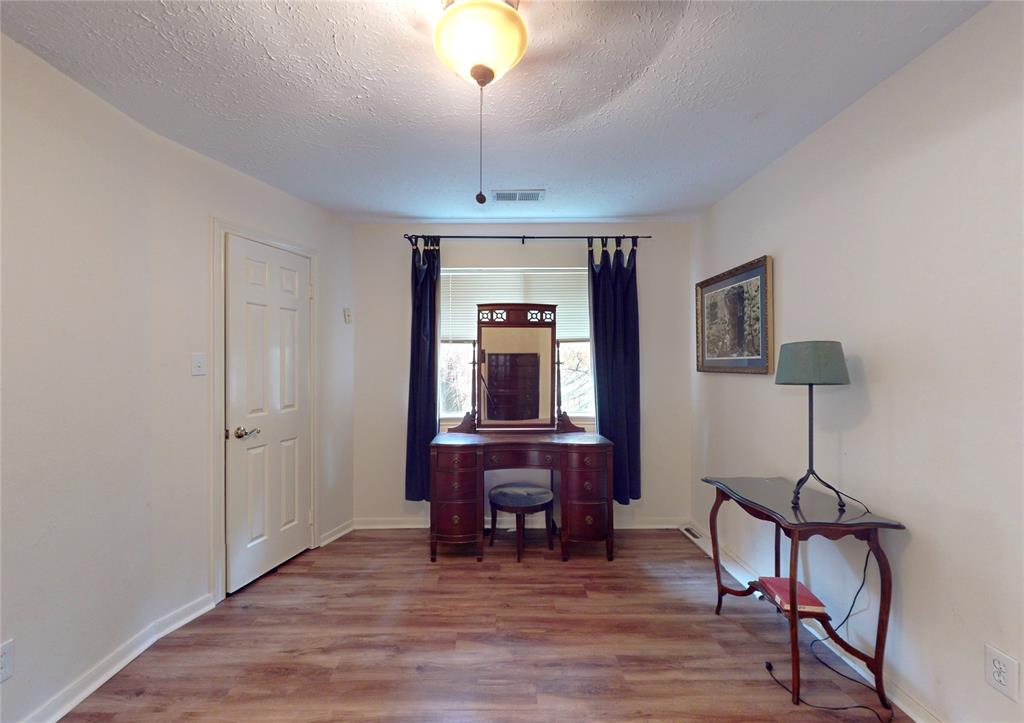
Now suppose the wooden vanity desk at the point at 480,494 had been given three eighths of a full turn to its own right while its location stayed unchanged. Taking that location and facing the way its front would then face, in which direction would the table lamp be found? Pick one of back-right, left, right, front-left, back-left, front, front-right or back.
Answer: back

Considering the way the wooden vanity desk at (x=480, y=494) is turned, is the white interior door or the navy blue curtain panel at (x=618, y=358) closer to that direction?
the white interior door

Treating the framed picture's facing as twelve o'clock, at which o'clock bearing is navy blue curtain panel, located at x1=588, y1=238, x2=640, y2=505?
The navy blue curtain panel is roughly at 2 o'clock from the framed picture.

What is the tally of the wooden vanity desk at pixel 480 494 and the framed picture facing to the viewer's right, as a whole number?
0

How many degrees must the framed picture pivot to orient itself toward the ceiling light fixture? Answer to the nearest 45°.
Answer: approximately 45° to its left

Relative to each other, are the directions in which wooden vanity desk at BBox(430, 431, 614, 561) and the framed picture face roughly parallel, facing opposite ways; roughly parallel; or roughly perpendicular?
roughly perpendicular

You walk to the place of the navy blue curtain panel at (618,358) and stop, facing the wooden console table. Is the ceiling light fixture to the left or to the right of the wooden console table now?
right

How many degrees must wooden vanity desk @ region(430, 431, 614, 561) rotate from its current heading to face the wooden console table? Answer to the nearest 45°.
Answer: approximately 45° to its left

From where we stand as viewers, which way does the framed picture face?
facing the viewer and to the left of the viewer

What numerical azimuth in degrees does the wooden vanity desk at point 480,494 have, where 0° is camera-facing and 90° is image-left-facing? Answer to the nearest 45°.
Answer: approximately 0°
